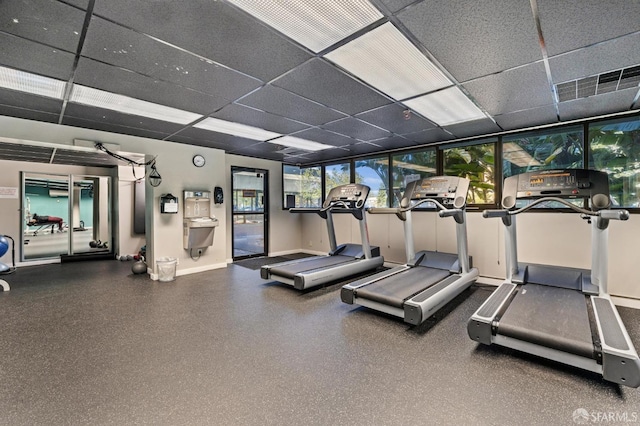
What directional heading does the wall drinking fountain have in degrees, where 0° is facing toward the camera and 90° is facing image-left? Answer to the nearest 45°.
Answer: approximately 315°

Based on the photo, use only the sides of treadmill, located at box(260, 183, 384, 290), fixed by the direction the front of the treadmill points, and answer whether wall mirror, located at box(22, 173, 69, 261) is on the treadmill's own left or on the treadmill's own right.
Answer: on the treadmill's own left

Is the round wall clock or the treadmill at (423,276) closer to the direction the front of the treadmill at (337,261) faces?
the treadmill

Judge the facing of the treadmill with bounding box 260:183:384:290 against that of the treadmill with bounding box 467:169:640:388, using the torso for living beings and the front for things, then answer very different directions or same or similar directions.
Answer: same or similar directions

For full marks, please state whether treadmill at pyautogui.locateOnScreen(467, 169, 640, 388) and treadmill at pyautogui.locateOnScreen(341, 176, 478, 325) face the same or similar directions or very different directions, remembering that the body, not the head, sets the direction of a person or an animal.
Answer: same or similar directions

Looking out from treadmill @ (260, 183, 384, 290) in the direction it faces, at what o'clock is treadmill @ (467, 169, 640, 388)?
treadmill @ (467, 169, 640, 388) is roughly at 3 o'clock from treadmill @ (260, 183, 384, 290).

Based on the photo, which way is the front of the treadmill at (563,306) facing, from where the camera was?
facing away from the viewer

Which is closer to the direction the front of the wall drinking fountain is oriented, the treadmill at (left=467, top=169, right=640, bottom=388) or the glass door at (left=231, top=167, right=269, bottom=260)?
the treadmill

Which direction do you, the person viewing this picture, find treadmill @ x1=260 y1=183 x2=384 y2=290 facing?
facing away from the viewer and to the right of the viewer

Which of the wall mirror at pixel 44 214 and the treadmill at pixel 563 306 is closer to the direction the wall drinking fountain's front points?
the treadmill

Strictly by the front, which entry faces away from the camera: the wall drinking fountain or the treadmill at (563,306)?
the treadmill

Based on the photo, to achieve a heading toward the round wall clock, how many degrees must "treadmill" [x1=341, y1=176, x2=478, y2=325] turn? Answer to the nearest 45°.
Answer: approximately 135° to its left
